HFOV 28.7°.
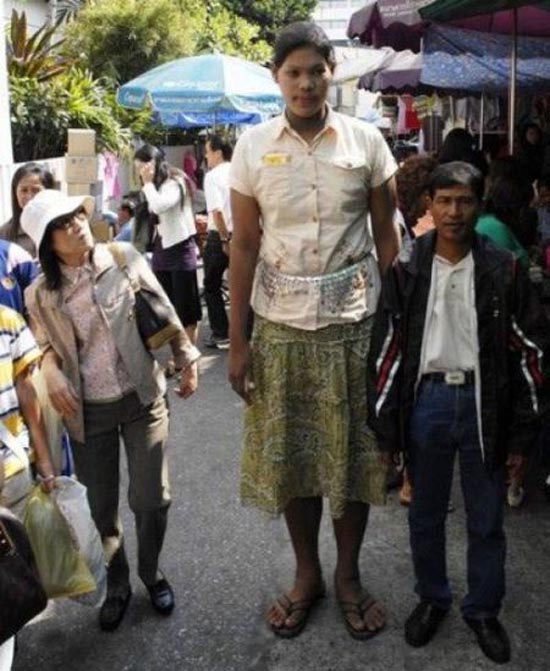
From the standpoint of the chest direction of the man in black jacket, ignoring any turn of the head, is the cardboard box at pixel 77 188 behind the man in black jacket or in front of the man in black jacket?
behind

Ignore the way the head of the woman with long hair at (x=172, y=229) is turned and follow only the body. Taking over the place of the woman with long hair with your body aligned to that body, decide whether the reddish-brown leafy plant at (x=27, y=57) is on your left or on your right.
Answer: on your right

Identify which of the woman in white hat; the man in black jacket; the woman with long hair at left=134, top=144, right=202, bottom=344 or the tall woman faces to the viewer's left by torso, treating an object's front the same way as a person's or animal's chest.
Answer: the woman with long hair

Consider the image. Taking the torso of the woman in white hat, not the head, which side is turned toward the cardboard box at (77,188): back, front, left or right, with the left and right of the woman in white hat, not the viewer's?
back

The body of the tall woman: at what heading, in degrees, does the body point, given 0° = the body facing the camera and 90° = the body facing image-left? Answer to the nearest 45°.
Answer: approximately 0°

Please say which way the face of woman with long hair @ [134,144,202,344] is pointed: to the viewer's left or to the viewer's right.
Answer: to the viewer's left

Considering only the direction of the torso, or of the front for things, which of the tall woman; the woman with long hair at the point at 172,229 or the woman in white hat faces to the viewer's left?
the woman with long hair

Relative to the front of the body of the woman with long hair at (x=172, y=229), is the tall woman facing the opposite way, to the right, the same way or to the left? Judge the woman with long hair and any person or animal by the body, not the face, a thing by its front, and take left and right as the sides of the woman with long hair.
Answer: to the left
